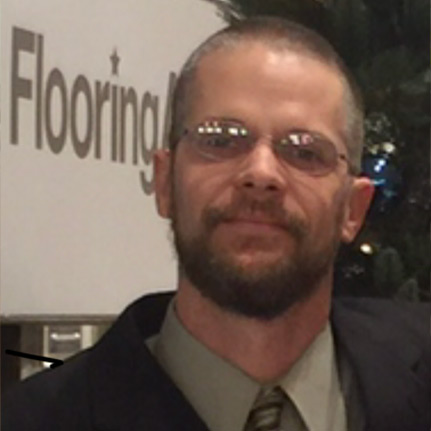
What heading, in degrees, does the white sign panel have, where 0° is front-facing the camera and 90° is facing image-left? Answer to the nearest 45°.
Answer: approximately 315°

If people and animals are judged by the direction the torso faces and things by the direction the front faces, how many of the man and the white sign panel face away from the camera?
0

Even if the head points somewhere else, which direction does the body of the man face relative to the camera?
toward the camera
